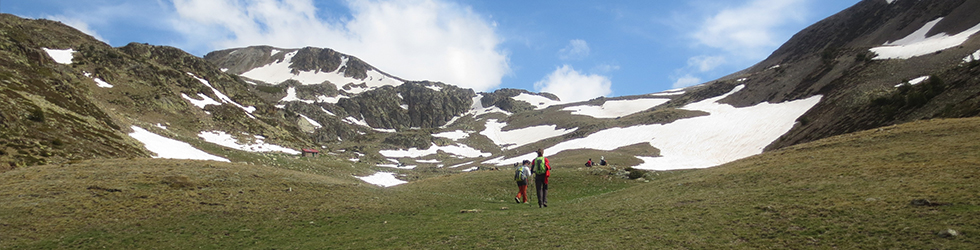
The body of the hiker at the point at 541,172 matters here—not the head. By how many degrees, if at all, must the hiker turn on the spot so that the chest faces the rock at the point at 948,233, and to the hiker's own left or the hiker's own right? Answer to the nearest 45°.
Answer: approximately 135° to the hiker's own right

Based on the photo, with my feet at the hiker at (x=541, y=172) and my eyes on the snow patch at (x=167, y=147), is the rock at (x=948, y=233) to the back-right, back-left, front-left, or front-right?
back-left

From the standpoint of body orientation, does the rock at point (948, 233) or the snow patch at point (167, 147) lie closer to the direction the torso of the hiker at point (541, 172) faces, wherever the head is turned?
the snow patch

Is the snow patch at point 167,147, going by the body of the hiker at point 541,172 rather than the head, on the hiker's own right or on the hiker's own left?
on the hiker's own left

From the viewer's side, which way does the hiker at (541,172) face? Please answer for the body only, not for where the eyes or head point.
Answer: away from the camera
